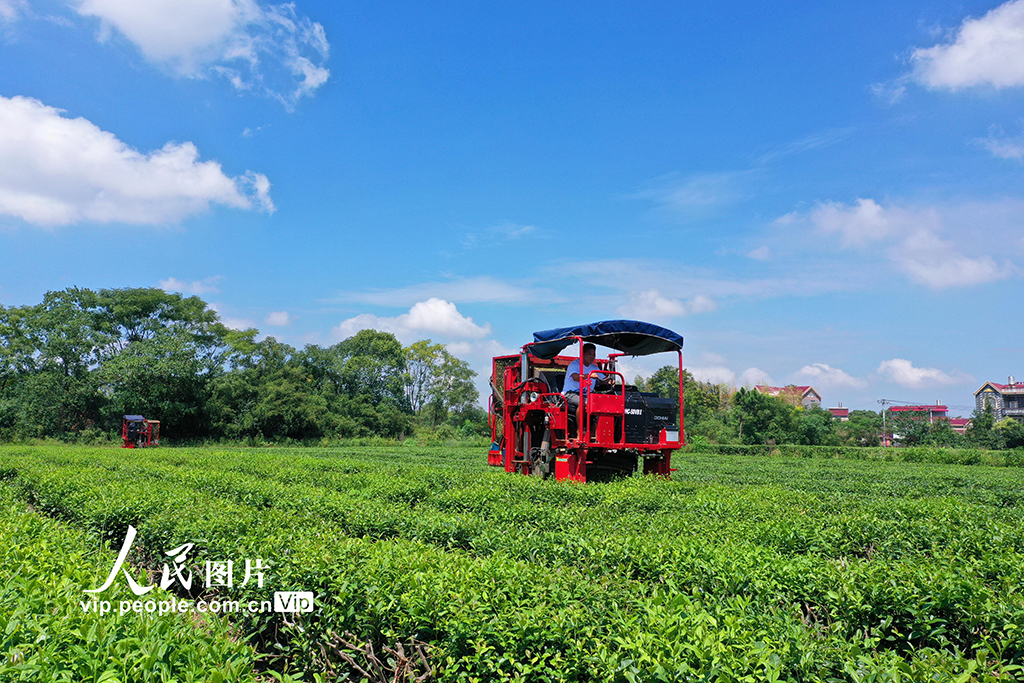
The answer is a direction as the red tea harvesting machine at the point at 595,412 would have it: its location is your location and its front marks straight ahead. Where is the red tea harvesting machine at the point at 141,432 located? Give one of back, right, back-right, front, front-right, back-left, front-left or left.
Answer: back

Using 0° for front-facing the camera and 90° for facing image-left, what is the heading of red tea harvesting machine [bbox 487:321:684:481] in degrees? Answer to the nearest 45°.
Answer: approximately 315°

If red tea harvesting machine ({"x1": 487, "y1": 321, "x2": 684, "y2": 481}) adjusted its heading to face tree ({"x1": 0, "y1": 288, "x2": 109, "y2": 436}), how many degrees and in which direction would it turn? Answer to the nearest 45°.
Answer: approximately 180°

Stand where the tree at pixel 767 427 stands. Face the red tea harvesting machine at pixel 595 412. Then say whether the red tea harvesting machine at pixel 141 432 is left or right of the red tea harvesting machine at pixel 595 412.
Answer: right

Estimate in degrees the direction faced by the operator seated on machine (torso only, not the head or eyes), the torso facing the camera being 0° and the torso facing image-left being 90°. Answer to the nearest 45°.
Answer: approximately 315°
